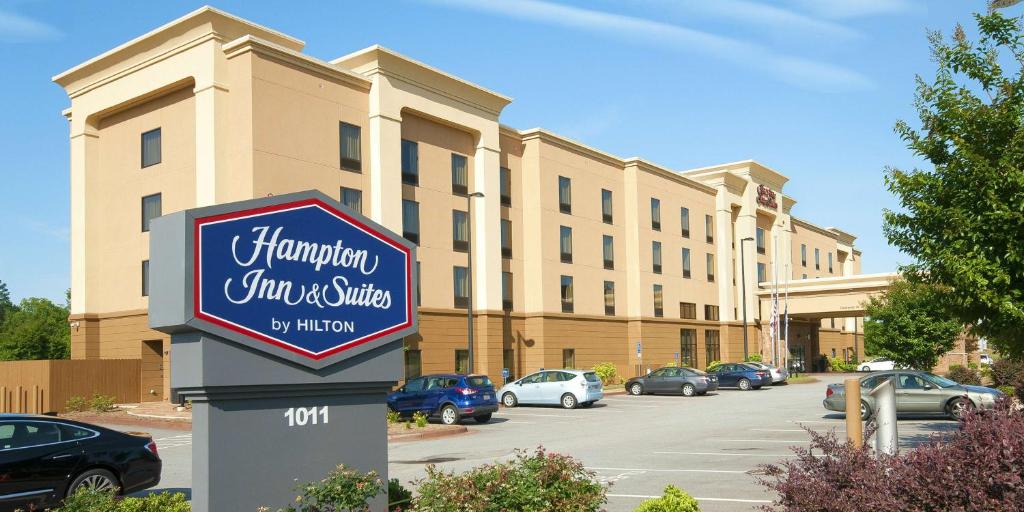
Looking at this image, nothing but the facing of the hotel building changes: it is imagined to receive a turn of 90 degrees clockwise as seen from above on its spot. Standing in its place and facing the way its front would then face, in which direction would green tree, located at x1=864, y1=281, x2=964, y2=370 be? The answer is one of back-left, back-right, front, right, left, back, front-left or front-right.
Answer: back-left

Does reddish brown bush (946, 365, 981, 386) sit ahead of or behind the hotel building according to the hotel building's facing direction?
ahead

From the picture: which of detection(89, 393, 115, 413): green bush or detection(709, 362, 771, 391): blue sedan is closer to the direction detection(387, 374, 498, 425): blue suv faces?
the green bush

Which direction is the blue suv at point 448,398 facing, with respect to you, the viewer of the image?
facing away from the viewer and to the left of the viewer

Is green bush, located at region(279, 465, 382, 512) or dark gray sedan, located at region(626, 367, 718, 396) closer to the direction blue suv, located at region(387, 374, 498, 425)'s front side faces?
the dark gray sedan

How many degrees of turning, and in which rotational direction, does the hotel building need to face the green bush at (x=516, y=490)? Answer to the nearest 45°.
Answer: approximately 45° to its right

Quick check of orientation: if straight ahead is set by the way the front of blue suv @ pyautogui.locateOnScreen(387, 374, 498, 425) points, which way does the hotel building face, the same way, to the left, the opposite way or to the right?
the opposite way

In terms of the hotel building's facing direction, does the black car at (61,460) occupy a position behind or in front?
in front

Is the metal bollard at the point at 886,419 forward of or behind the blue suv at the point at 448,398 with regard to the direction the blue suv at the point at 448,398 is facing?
behind

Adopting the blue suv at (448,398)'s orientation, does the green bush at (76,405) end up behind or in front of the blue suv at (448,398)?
in front

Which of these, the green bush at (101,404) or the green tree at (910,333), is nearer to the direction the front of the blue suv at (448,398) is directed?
the green bush

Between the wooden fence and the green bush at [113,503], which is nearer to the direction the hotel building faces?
the green bush
